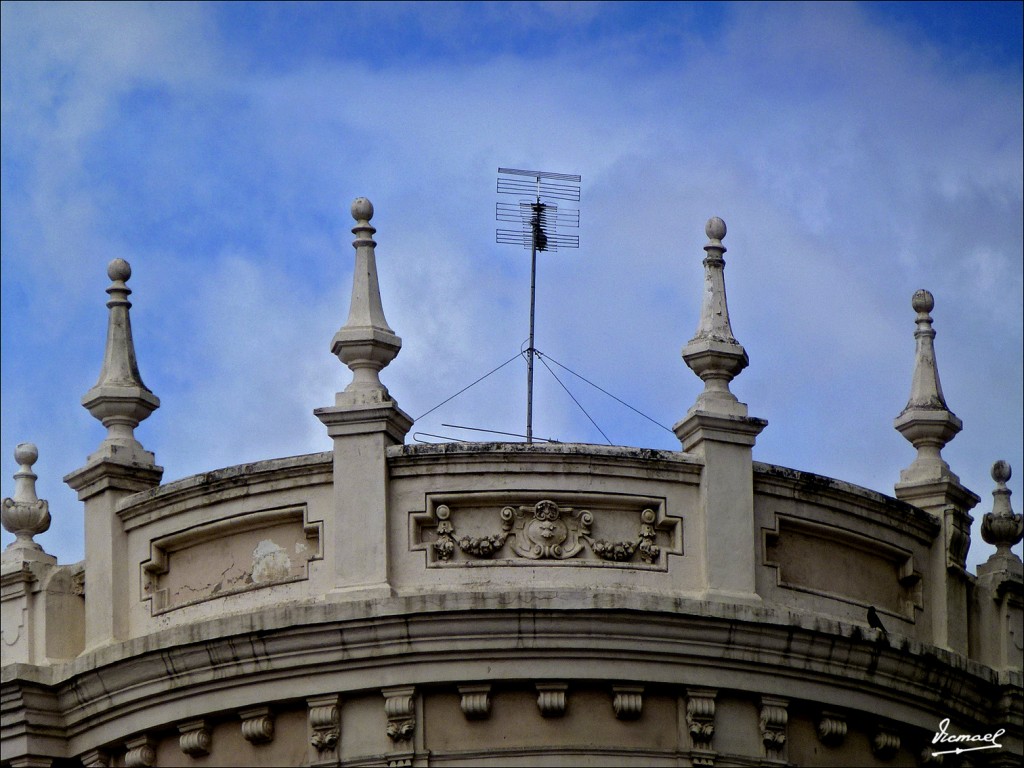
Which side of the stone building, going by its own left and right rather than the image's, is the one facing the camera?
front
